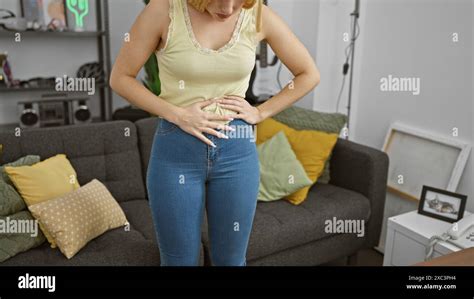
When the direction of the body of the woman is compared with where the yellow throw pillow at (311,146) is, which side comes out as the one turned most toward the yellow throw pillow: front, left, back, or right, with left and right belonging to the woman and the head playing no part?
back

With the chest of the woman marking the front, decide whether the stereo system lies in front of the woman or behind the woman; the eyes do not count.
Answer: behind

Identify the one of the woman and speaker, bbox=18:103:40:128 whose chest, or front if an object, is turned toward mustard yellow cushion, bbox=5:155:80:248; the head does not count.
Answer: the speaker

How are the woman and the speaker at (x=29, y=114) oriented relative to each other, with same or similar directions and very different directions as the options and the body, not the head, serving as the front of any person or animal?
same or similar directions

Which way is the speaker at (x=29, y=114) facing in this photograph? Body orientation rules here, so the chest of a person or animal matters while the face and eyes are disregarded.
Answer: toward the camera

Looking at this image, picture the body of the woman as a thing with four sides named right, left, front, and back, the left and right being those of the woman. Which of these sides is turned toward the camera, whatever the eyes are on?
front

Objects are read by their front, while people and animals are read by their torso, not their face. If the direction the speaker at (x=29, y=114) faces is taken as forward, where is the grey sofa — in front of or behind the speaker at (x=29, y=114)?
in front

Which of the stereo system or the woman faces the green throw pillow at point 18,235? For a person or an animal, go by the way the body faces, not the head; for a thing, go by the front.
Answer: the stereo system

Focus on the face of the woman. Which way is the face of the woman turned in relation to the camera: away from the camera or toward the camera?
toward the camera

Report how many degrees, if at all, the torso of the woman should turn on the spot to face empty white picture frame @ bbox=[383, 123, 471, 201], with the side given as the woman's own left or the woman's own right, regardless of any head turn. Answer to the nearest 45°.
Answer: approximately 135° to the woman's own left

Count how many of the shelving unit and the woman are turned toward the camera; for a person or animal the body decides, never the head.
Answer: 2

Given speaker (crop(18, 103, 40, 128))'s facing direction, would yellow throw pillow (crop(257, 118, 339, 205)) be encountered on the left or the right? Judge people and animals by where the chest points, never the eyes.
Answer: on its left

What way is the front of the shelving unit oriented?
toward the camera

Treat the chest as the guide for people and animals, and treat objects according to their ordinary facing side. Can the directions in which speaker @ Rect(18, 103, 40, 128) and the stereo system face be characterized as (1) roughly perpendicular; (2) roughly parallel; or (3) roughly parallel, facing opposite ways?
roughly parallel

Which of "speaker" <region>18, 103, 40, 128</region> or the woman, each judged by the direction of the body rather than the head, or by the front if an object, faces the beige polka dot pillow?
the speaker

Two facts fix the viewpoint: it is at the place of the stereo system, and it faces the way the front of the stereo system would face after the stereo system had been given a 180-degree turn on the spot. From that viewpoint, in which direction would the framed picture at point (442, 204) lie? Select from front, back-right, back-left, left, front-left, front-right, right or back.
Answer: back-right
